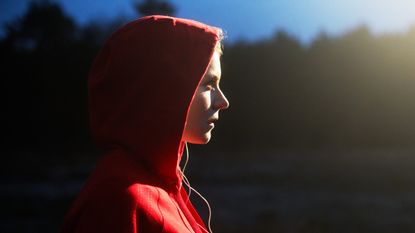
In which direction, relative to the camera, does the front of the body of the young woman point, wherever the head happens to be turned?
to the viewer's right
